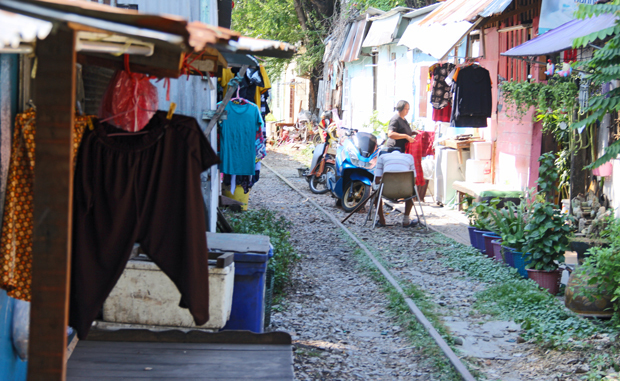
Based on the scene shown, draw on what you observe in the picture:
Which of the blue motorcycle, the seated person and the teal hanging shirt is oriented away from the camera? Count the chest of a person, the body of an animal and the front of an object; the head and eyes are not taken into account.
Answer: the seated person

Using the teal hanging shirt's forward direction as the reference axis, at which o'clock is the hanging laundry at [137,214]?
The hanging laundry is roughly at 12 o'clock from the teal hanging shirt.

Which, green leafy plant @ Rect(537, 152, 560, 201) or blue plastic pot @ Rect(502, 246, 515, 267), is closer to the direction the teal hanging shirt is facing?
the blue plastic pot

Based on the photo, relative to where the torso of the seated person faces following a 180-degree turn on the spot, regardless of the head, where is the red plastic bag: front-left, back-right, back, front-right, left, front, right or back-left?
front

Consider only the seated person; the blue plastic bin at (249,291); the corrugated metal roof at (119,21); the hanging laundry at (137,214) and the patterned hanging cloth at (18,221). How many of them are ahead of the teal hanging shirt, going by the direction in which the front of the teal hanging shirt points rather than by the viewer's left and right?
4

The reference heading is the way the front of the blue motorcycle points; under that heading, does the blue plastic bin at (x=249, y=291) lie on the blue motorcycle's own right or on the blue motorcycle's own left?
on the blue motorcycle's own right

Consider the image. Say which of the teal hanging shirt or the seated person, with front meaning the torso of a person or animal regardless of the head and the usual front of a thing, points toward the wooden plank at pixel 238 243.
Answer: the teal hanging shirt

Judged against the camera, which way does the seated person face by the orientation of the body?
away from the camera

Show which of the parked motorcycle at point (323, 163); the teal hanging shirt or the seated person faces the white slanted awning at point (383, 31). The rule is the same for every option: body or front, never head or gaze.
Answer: the seated person

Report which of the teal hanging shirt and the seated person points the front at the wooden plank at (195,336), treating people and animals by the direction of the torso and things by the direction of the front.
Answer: the teal hanging shirt

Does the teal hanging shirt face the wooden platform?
yes
